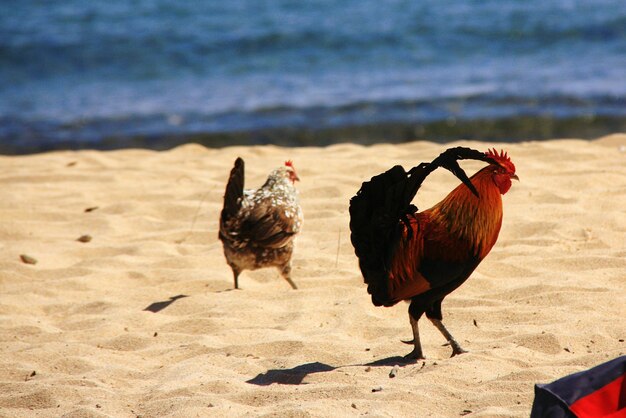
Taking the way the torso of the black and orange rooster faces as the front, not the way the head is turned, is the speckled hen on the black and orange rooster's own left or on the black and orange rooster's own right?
on the black and orange rooster's own left

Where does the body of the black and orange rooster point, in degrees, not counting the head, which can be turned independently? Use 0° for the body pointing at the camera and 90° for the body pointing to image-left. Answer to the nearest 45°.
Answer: approximately 270°

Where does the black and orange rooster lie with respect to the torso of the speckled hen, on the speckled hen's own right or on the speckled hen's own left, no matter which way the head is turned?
on the speckled hen's own right

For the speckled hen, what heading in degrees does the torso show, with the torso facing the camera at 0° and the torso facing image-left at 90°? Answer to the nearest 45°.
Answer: approximately 225°

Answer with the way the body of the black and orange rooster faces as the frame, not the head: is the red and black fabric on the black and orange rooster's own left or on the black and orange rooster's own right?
on the black and orange rooster's own right

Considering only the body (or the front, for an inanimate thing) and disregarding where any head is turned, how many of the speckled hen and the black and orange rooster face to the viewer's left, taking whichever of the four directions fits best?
0

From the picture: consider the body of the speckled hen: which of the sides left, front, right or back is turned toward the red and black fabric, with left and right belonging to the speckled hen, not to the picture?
right
